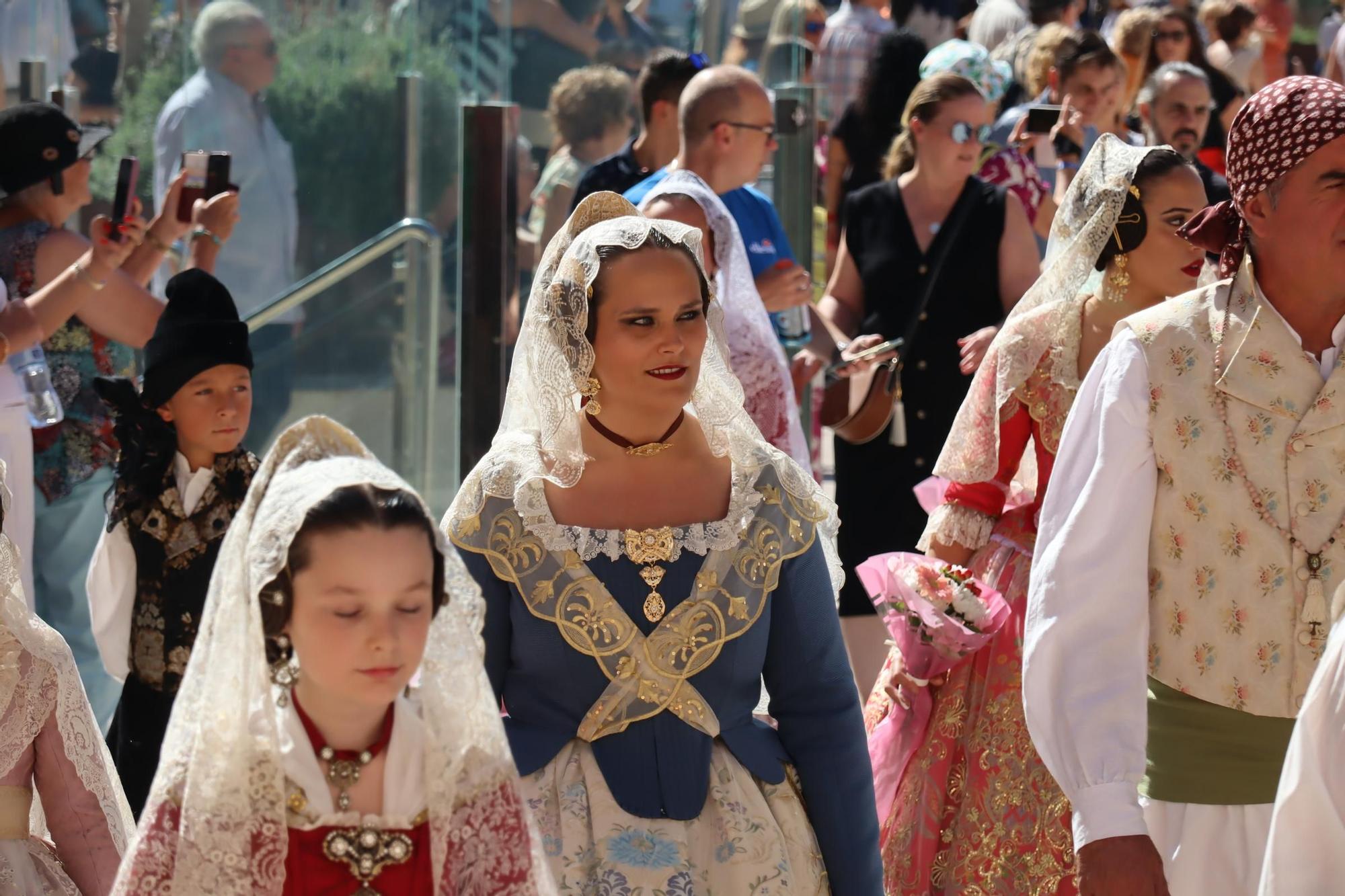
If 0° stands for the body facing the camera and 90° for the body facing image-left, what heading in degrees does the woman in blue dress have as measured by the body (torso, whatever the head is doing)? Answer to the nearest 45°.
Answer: approximately 0°

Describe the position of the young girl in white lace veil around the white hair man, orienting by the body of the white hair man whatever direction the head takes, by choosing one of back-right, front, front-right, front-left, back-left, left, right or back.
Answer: right

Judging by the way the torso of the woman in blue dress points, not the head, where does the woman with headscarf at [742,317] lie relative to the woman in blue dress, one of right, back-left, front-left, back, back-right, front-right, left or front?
back

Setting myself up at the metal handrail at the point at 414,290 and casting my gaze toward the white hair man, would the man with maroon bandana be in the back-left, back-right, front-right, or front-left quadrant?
back-left

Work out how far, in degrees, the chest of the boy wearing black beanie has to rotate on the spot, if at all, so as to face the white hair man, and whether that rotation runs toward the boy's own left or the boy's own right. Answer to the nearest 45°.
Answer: approximately 135° to the boy's own left

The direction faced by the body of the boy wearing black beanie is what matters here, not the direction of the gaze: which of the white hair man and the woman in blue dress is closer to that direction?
the woman in blue dress

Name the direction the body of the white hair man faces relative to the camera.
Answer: to the viewer's right

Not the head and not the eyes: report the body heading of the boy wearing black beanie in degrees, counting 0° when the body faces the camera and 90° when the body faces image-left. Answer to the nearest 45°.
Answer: approximately 315°

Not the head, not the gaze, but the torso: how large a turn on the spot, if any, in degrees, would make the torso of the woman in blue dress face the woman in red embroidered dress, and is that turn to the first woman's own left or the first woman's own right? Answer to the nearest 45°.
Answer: approximately 135° to the first woman's own left

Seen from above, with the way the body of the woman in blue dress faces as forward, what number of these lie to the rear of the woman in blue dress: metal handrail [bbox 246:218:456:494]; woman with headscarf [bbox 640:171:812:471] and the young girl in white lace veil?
2

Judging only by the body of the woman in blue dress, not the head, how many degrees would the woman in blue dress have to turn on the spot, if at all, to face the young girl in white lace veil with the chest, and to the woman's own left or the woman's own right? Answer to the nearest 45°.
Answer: approximately 45° to the woman's own right

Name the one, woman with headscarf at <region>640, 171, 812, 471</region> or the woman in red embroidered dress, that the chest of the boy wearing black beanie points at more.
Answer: the woman in red embroidered dress

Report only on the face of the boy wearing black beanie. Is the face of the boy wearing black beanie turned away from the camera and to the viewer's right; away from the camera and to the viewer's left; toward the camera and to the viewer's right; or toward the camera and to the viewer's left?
toward the camera and to the viewer's right
